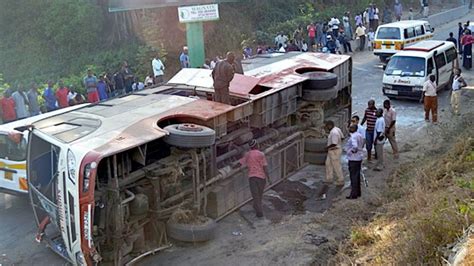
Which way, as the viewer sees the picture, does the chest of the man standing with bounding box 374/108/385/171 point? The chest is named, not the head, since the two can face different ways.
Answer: to the viewer's left

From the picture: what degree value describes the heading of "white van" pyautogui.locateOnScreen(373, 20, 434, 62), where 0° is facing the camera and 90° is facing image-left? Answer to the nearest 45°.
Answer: approximately 225°

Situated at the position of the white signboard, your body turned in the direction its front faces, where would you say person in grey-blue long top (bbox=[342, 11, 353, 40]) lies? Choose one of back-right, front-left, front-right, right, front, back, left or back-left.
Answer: back-left

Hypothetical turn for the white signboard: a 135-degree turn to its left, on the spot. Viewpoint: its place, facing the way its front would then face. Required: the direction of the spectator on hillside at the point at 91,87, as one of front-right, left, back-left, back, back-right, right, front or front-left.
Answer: back

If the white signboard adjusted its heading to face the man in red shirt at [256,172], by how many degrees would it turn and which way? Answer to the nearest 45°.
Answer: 0° — it already faces them

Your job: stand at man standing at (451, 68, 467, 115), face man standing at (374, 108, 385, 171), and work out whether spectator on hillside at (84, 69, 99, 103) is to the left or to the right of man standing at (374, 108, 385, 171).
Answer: right

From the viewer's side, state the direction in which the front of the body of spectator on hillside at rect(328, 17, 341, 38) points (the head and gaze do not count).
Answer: toward the camera

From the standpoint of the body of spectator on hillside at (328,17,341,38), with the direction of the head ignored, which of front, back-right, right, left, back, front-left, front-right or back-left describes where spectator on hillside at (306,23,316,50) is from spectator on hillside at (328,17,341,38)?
front-right

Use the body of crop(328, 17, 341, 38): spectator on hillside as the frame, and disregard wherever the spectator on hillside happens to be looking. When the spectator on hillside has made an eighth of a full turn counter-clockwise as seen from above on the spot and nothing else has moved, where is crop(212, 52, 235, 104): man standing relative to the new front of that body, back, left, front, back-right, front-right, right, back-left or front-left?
front-right

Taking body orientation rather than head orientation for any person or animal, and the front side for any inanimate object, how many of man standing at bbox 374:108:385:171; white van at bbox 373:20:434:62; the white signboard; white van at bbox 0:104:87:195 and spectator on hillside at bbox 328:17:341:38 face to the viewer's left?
1

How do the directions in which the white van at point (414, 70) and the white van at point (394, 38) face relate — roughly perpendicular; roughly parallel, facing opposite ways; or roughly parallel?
roughly parallel, facing opposite ways

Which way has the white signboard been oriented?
toward the camera

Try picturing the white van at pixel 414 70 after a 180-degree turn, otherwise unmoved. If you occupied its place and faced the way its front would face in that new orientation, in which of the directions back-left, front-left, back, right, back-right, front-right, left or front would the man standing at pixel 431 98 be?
back-right

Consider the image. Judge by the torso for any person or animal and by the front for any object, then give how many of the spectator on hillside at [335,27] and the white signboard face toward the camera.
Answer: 2

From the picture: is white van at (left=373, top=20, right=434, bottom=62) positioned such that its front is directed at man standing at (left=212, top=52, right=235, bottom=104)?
no
